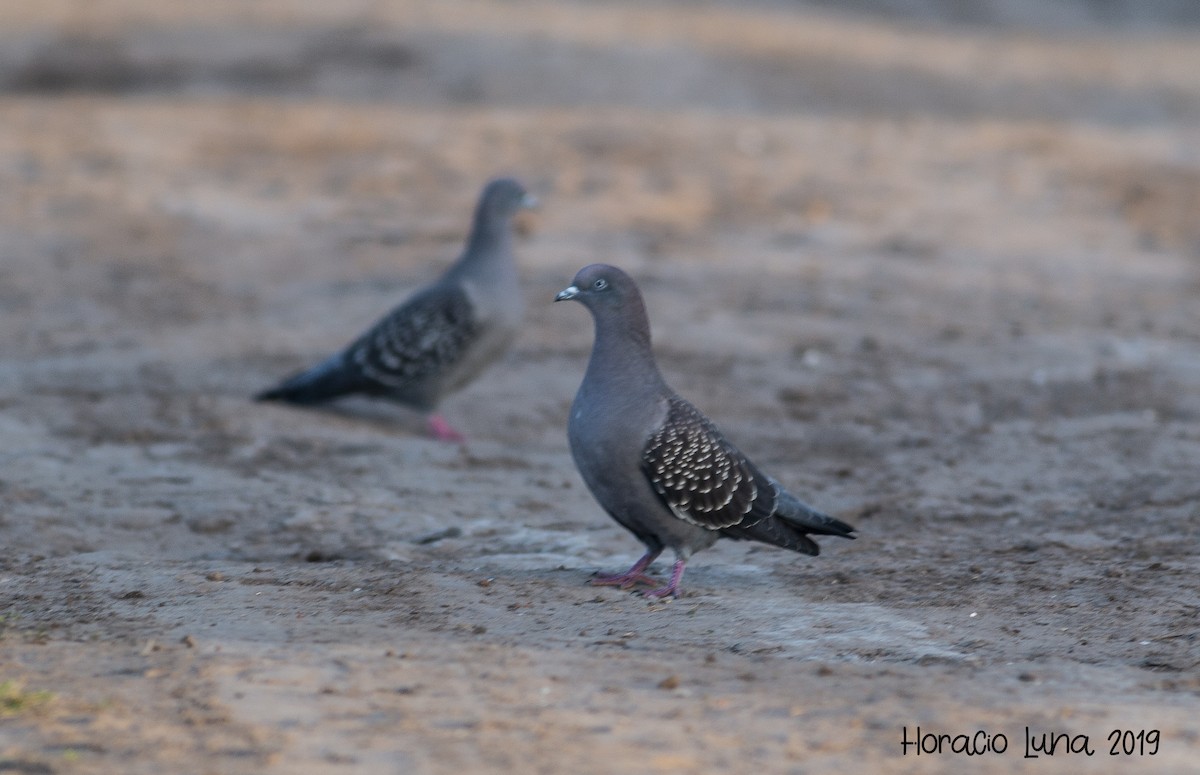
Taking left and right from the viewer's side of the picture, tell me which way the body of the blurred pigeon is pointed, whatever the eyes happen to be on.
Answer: facing to the right of the viewer

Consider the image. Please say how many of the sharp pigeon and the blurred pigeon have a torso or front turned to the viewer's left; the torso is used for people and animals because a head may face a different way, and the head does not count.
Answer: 1

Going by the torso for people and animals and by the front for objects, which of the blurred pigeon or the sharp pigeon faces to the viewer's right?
the blurred pigeon

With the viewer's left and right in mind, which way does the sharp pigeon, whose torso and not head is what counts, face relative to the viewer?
facing to the left of the viewer

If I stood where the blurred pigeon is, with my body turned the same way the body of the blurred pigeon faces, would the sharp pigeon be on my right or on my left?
on my right

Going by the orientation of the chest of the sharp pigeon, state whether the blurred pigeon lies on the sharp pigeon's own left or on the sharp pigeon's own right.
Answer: on the sharp pigeon's own right

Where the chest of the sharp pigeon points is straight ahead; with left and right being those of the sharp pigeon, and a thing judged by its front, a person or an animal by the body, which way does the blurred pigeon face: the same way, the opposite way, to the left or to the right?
the opposite way
